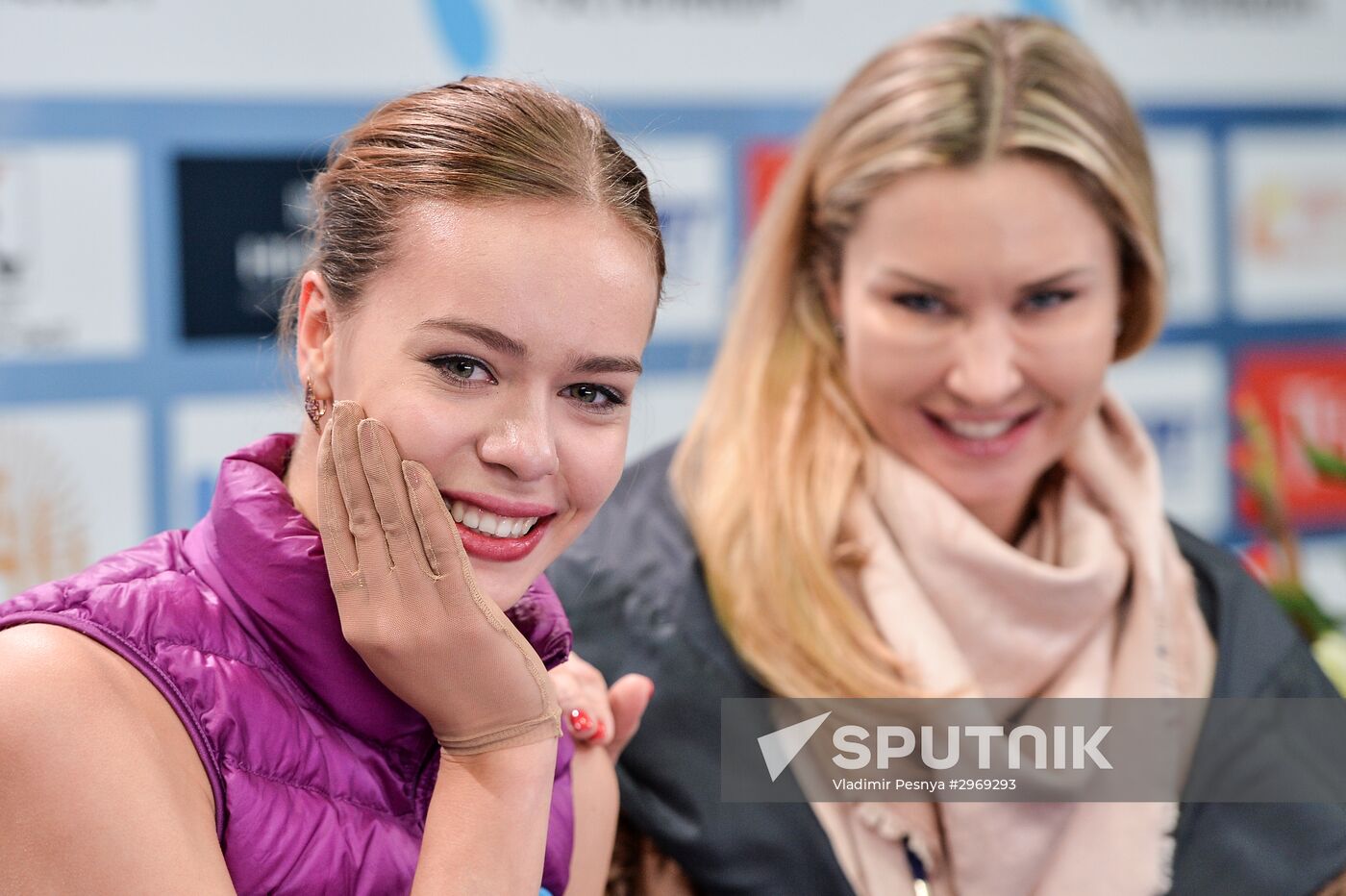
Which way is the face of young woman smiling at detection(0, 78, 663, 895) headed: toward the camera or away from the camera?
toward the camera

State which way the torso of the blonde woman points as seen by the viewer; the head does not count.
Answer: toward the camera

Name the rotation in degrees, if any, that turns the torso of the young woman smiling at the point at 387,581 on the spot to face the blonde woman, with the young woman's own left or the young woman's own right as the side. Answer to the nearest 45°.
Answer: approximately 90° to the young woman's own left

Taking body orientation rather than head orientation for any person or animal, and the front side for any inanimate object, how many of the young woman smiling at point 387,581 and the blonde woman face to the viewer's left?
0

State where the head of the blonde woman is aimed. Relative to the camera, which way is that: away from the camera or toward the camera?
toward the camera

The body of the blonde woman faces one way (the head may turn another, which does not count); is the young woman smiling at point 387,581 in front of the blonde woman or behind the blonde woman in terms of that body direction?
in front
